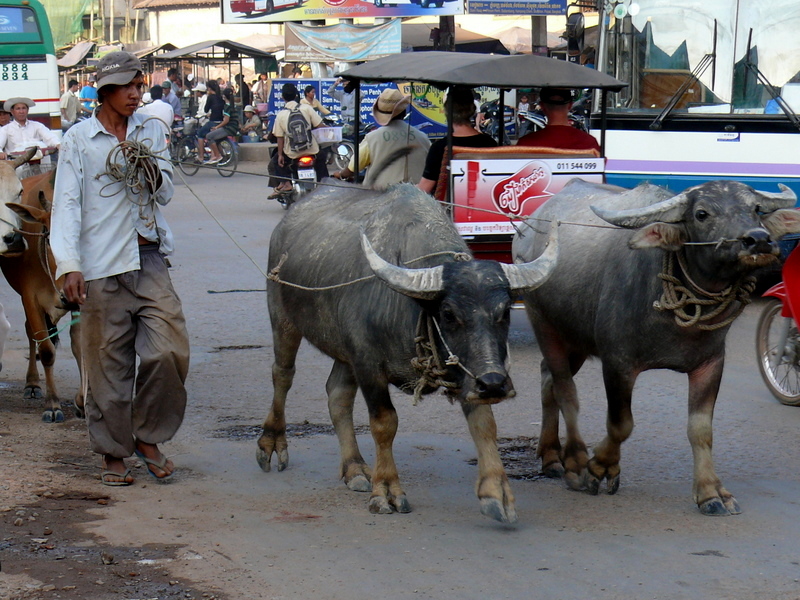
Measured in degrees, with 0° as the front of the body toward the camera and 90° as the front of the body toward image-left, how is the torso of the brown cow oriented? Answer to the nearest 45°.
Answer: approximately 45°

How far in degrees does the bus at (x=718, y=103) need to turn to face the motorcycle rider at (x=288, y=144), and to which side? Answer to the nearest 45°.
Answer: approximately 135° to its right

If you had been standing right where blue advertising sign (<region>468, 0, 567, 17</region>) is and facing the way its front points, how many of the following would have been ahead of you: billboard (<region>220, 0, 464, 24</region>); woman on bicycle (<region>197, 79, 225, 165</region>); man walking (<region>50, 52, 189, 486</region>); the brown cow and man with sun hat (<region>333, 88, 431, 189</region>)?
3

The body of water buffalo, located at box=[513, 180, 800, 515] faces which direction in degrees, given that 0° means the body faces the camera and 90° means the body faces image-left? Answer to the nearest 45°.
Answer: approximately 315°

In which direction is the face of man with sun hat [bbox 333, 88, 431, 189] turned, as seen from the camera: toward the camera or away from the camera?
away from the camera

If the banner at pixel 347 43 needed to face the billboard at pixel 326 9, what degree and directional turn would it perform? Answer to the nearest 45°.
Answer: approximately 180°

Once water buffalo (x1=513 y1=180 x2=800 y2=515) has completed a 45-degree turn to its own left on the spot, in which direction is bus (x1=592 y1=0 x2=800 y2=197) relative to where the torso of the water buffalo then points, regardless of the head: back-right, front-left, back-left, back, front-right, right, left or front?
left

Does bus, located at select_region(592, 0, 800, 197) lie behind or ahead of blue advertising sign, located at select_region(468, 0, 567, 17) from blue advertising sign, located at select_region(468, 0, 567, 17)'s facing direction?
ahead

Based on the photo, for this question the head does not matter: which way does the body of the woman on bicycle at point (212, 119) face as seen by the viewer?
to the viewer's left

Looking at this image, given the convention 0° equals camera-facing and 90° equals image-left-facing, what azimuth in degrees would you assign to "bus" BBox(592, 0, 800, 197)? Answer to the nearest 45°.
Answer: approximately 0°
